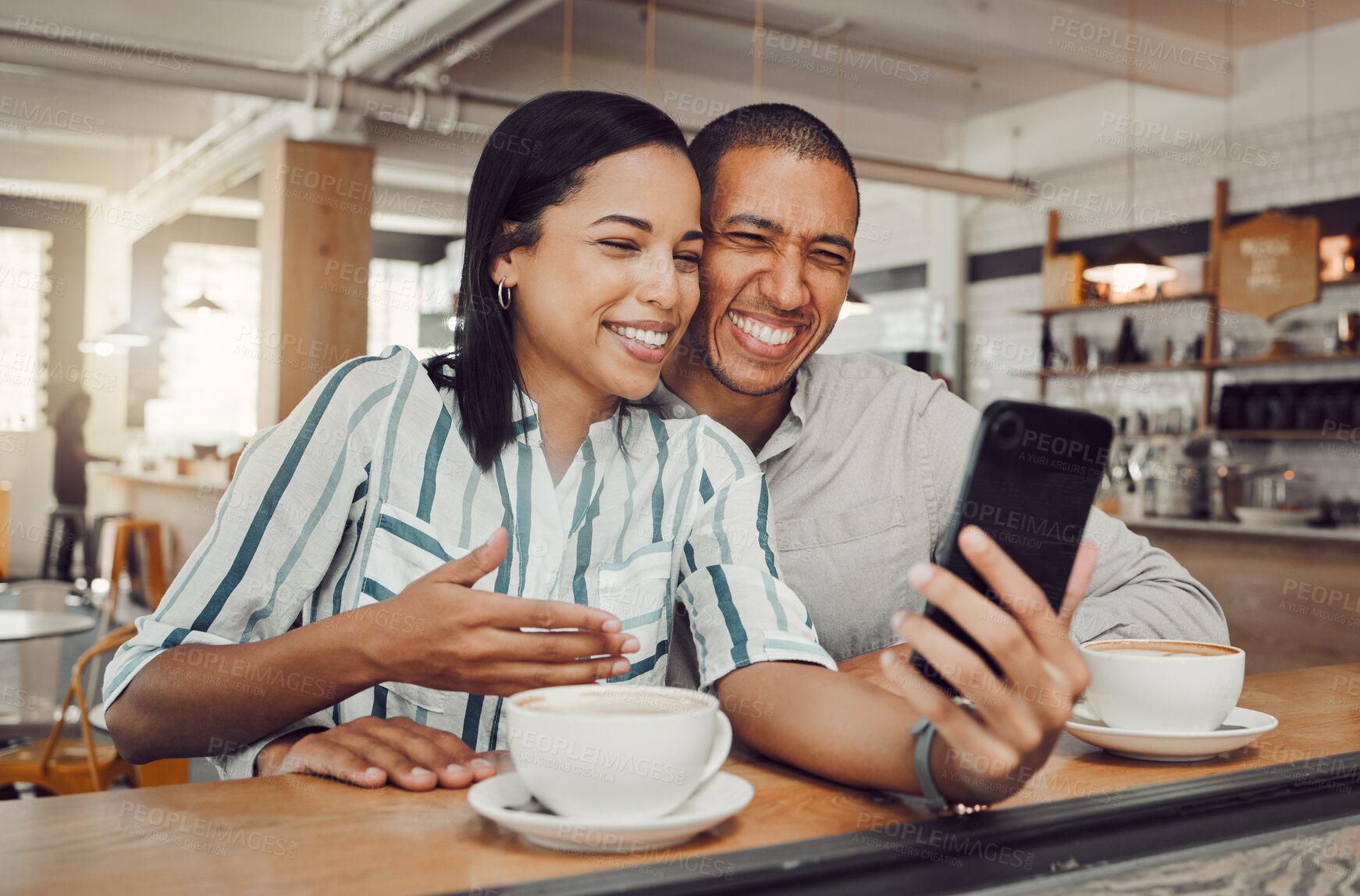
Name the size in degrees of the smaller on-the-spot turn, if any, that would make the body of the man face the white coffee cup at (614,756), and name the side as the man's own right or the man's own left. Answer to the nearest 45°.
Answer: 0° — they already face it

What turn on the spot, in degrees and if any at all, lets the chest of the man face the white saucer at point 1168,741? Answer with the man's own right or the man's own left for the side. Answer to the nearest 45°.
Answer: approximately 45° to the man's own left

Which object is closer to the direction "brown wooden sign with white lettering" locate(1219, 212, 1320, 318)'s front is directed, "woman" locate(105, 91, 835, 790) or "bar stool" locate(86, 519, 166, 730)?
the woman

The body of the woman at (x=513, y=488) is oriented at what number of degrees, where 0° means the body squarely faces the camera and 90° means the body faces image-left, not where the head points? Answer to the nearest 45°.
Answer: approximately 315°

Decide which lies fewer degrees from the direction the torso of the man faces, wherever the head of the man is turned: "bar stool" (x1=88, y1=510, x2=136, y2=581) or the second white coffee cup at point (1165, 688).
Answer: the second white coffee cup

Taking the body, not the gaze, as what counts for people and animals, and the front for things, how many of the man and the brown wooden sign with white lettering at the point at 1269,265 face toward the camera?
2

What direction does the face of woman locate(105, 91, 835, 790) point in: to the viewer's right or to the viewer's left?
to the viewer's right

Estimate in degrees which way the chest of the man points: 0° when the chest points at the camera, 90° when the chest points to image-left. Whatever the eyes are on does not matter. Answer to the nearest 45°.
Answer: approximately 0°

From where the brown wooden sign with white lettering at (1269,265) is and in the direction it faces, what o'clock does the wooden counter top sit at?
The wooden counter top is roughly at 12 o'clock from the brown wooden sign with white lettering.

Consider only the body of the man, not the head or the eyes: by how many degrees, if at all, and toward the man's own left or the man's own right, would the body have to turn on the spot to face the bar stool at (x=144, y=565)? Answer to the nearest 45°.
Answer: approximately 135° to the man's own right
